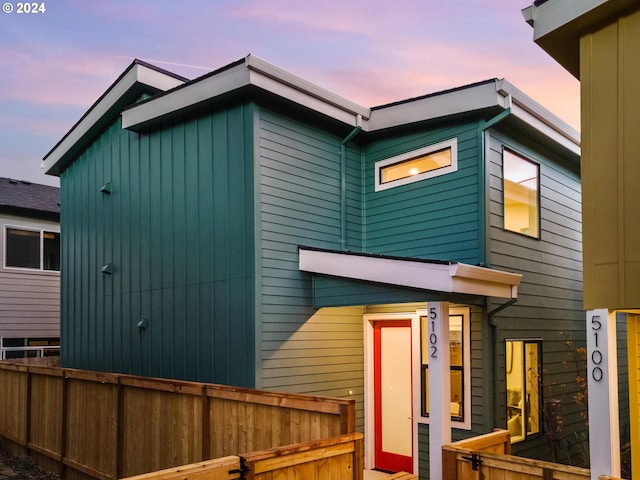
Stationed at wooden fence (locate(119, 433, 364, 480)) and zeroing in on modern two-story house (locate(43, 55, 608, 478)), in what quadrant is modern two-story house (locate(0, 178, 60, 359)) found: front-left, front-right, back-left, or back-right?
front-left

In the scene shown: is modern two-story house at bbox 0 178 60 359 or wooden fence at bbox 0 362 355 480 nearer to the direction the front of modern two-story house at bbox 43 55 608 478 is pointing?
the wooden fence

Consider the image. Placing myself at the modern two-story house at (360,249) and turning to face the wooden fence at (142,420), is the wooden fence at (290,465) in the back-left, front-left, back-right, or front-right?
front-left

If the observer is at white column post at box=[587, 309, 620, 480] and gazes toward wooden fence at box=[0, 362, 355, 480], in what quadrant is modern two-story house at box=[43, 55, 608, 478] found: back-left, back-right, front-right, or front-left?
front-right

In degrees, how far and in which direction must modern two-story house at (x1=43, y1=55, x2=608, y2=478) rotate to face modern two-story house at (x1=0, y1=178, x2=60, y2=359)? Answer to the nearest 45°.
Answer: approximately 90° to its right

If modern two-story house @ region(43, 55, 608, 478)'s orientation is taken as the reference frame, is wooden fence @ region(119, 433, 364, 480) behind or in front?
in front

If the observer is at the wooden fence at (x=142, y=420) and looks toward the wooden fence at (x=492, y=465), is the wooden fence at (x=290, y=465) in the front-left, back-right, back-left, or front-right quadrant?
front-right

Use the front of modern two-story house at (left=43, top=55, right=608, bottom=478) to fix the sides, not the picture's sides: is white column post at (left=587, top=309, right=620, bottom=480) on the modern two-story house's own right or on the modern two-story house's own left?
on the modern two-story house's own left

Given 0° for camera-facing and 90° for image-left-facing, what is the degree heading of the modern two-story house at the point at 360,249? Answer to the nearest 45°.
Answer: approximately 45°
